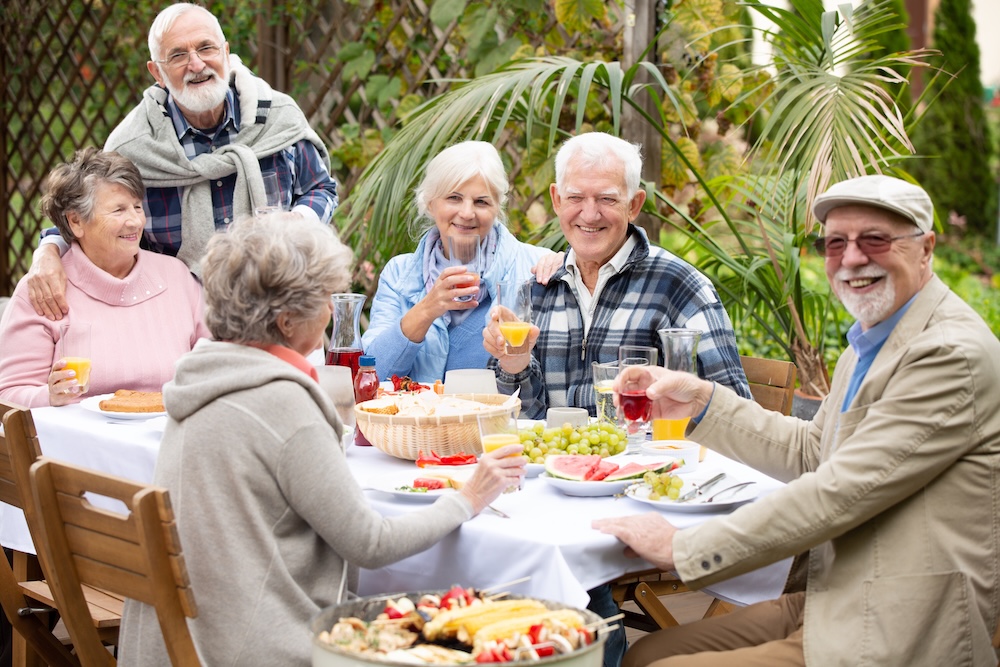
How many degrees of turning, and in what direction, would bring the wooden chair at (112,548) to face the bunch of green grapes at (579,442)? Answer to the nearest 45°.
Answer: approximately 45° to its right

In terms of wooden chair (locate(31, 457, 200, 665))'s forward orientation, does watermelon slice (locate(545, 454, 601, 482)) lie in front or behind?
in front

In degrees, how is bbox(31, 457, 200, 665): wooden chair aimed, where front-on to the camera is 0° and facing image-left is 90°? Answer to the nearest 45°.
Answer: approximately 225°

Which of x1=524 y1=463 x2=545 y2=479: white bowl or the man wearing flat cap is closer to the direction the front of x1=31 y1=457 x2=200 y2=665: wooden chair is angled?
the white bowl

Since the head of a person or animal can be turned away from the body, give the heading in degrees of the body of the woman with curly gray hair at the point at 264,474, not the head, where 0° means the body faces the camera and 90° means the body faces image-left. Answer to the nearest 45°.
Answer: approximately 225°

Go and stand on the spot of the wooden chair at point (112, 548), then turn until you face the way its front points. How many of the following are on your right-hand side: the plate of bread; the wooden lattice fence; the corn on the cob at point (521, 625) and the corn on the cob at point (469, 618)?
2

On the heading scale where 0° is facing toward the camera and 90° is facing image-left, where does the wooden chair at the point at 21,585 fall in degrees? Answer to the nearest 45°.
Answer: approximately 225°
